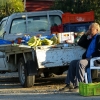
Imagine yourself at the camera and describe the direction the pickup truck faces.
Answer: facing away from the viewer and to the left of the viewer

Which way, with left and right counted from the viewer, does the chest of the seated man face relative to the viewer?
facing the viewer and to the left of the viewer

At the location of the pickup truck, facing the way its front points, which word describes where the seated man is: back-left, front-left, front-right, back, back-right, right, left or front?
back

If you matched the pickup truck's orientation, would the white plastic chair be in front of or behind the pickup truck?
behind

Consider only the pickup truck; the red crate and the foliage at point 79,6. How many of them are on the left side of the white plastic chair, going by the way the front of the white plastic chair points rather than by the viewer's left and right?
0

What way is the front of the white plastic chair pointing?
to the viewer's left

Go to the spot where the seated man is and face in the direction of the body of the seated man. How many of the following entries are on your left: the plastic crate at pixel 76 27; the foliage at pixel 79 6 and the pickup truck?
0

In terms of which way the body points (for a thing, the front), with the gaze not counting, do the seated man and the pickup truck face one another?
no

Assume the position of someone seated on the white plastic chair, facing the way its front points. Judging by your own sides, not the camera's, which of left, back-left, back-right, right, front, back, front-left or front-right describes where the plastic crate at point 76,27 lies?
right

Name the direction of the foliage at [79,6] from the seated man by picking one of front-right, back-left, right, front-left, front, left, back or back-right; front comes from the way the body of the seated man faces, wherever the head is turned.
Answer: back-right

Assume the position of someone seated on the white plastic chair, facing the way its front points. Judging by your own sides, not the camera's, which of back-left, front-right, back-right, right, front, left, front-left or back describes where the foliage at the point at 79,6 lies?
right

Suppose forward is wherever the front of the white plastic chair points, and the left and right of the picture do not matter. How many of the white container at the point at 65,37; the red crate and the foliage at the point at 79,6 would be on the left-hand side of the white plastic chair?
0

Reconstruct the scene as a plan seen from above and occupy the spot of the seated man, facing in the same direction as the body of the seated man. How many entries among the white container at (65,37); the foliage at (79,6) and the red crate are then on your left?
0

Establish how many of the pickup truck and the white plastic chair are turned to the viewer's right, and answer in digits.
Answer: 0
